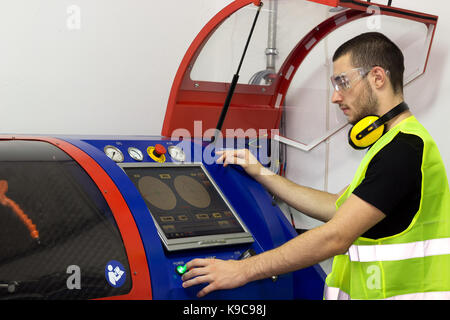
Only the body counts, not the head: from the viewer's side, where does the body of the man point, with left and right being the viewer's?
facing to the left of the viewer

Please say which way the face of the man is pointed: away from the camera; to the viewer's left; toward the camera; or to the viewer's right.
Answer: to the viewer's left
